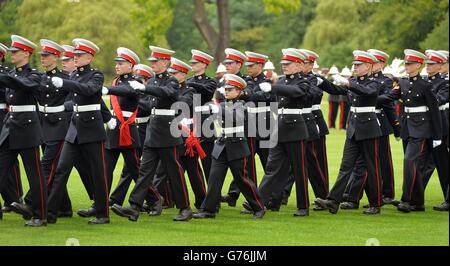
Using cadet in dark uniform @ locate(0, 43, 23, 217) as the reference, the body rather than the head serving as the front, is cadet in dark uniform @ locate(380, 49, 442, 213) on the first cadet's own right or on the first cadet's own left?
on the first cadet's own left

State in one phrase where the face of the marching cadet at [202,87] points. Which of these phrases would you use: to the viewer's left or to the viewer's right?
to the viewer's left

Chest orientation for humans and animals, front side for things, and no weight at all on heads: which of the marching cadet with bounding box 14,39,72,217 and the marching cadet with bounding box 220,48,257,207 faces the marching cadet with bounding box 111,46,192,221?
the marching cadet with bounding box 220,48,257,207

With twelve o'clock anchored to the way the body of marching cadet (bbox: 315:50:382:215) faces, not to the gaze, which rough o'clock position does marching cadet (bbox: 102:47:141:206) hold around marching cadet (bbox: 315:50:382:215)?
marching cadet (bbox: 102:47:141:206) is roughly at 1 o'clock from marching cadet (bbox: 315:50:382:215).

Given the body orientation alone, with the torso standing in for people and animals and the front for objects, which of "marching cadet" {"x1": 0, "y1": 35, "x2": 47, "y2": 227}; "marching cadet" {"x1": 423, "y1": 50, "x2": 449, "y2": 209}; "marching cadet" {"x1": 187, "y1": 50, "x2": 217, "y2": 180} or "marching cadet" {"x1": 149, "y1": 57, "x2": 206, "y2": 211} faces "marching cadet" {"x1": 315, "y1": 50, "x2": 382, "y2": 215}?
"marching cadet" {"x1": 423, "y1": 50, "x2": 449, "y2": 209}

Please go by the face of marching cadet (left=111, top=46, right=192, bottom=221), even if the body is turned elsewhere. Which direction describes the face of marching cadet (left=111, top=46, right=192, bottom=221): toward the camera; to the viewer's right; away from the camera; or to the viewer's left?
to the viewer's left

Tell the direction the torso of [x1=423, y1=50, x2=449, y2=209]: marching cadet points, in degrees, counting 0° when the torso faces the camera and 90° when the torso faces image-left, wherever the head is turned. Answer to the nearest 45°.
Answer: approximately 45°

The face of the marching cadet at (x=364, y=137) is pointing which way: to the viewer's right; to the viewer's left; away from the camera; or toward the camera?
to the viewer's left

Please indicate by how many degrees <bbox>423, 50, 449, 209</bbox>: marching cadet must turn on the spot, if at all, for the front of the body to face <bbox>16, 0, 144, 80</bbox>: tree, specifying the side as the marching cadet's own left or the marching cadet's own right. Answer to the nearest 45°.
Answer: approximately 90° to the marching cadet's own right

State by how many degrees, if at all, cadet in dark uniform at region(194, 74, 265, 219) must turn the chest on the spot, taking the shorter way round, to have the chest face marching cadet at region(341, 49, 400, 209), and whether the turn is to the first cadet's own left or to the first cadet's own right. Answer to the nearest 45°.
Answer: approximately 180°
